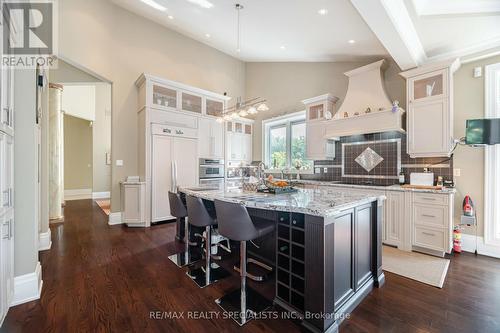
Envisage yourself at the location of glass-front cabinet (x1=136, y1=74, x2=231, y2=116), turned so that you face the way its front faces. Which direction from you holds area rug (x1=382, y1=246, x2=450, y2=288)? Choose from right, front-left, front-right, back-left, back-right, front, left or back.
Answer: front

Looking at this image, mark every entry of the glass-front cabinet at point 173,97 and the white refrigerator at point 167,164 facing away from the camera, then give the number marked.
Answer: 0

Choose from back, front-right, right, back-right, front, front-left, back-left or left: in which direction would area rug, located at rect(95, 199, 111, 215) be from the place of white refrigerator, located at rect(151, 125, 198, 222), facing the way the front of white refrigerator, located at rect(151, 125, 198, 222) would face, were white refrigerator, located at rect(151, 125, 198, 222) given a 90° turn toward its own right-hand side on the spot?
right

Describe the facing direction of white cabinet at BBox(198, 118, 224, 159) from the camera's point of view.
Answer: facing the viewer and to the right of the viewer

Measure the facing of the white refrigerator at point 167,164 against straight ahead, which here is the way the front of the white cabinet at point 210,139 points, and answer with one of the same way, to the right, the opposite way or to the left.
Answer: the same way

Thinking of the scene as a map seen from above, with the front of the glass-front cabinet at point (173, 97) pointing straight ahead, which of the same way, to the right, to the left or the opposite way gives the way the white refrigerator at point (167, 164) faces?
the same way

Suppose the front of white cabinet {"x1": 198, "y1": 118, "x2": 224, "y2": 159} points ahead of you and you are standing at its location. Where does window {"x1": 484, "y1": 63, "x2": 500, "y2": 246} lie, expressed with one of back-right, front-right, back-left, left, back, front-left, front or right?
front

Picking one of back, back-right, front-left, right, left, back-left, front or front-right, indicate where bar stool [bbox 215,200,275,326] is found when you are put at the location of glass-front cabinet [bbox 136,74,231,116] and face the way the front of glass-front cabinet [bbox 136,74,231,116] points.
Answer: front-right

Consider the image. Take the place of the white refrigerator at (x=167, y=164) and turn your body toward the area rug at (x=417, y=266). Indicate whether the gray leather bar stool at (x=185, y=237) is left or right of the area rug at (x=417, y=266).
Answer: right

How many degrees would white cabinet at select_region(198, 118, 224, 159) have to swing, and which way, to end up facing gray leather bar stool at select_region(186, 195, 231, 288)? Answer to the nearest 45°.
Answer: approximately 45° to its right

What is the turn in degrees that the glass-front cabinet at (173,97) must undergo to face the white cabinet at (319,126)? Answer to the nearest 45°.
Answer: approximately 45° to its left

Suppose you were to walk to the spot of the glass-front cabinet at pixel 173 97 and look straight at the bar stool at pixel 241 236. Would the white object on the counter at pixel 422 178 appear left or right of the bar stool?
left

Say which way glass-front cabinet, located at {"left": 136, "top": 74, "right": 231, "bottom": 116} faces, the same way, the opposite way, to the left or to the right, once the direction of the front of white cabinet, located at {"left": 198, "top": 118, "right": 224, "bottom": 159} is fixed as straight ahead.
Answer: the same way
